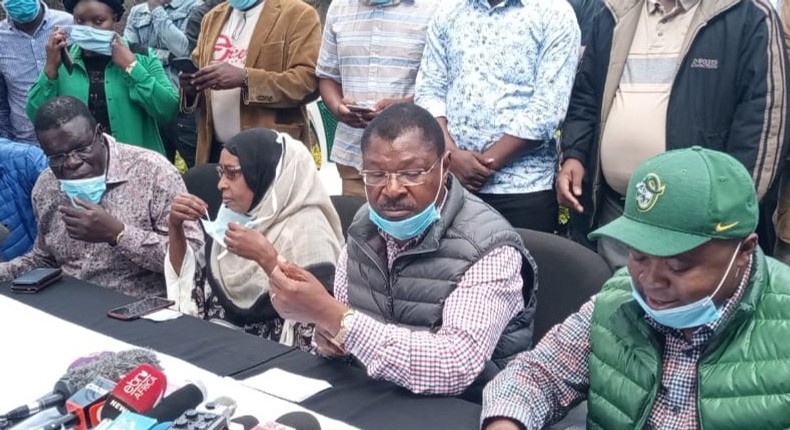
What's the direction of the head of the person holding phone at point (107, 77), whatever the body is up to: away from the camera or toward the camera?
toward the camera

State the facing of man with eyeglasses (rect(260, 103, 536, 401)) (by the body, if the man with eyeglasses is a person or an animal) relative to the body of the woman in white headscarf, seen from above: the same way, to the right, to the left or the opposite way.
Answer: the same way

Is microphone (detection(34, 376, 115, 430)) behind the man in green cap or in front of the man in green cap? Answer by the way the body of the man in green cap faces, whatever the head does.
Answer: in front

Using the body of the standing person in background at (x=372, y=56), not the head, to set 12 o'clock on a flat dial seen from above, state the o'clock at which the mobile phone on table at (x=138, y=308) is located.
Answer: The mobile phone on table is roughly at 1 o'clock from the standing person in background.

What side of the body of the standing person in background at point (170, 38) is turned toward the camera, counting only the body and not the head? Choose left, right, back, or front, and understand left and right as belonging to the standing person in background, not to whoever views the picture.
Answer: front

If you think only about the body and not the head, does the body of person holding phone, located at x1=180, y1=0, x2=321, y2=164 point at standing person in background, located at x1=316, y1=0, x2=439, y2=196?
no

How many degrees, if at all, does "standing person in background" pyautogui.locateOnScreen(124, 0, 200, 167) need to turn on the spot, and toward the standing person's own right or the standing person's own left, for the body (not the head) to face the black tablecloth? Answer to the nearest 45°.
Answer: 0° — they already face it

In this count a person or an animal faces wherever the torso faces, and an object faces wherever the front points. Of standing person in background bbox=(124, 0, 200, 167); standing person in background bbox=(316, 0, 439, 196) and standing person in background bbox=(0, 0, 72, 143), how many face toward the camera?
3

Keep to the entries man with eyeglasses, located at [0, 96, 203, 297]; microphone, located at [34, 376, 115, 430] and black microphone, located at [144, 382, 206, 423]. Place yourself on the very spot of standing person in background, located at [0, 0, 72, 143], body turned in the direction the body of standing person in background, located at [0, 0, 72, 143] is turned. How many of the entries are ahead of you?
3

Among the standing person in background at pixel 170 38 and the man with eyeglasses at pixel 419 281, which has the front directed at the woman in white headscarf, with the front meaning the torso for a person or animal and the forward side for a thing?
the standing person in background

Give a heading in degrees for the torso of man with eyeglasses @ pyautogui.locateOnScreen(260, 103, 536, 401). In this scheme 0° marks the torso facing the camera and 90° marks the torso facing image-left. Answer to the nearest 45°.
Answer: approximately 45°

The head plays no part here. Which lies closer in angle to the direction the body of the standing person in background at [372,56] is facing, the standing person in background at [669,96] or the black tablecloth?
the black tablecloth

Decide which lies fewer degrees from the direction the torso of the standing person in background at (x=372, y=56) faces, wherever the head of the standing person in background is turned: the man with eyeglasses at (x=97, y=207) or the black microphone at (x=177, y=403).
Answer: the black microphone

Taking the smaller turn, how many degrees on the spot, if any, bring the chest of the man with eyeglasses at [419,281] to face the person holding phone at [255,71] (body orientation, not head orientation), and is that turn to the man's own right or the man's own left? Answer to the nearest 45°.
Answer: approximately 135° to the man's own right

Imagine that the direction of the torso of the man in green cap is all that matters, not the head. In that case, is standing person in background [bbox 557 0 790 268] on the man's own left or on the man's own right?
on the man's own right

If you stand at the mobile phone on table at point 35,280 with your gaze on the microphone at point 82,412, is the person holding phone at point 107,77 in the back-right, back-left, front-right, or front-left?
back-left

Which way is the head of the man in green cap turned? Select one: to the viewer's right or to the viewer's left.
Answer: to the viewer's left

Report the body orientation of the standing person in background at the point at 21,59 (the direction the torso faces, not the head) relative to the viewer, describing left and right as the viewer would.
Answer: facing the viewer
